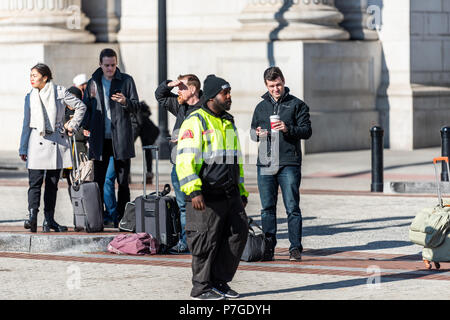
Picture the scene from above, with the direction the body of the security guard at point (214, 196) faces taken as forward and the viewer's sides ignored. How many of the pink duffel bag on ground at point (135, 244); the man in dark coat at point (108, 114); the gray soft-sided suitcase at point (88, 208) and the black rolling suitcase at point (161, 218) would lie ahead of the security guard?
0

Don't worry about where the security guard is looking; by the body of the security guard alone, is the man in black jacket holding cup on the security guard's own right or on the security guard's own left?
on the security guard's own left

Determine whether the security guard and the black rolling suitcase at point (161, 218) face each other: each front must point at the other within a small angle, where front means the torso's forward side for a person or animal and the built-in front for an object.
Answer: no

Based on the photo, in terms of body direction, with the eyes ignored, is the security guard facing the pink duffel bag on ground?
no

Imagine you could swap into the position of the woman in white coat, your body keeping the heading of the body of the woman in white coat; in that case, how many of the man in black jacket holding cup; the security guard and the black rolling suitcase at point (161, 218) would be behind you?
0

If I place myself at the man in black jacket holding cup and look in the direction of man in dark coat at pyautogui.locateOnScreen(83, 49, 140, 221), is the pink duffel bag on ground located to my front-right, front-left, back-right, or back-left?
front-left

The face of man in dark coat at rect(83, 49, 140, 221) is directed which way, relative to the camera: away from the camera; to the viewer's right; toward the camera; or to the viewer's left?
toward the camera

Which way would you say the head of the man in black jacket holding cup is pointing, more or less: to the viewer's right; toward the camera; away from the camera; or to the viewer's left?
toward the camera

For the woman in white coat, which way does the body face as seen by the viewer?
toward the camera

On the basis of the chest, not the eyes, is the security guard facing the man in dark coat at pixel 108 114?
no

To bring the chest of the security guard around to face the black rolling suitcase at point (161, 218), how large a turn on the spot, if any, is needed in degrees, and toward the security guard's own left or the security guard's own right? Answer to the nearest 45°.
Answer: approximately 135° to the security guard's own left

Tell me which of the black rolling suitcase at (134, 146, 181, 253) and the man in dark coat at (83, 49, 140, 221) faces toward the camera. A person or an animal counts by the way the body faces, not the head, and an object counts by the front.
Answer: the man in dark coat

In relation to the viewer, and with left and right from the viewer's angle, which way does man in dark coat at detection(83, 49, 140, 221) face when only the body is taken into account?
facing the viewer

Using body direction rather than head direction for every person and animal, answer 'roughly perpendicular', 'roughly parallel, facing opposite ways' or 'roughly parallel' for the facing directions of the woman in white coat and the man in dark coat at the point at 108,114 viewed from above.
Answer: roughly parallel
